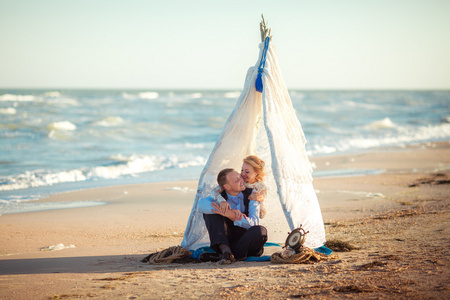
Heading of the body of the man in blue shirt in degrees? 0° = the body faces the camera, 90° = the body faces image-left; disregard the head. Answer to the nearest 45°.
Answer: approximately 0°

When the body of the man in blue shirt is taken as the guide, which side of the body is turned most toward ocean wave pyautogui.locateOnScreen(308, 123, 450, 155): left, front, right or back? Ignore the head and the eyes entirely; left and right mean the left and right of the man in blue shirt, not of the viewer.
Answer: back

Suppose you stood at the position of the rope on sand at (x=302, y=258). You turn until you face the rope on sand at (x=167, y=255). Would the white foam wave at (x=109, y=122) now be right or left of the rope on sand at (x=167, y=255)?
right

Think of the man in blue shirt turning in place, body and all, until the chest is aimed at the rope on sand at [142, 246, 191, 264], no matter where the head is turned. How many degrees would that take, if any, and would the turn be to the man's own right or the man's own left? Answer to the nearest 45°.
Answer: approximately 90° to the man's own right

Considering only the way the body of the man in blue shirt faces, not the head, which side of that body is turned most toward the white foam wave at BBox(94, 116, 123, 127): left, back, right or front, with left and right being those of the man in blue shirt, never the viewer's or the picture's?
back

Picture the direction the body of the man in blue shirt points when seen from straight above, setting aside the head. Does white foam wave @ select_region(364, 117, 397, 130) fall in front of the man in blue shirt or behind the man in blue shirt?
behind

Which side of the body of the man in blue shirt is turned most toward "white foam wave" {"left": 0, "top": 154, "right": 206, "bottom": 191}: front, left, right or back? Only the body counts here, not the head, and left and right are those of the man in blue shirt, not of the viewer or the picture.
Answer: back
